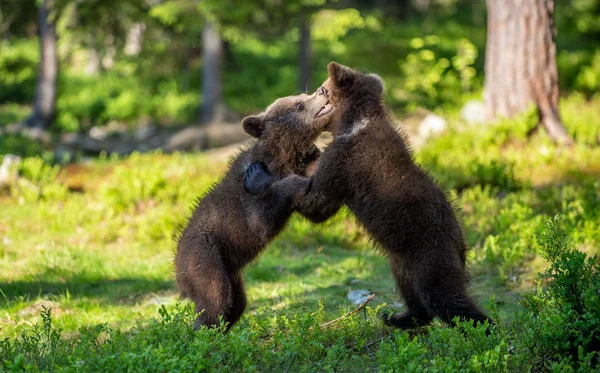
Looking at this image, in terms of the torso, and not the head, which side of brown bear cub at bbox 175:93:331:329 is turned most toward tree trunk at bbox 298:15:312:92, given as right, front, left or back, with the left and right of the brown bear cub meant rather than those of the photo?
left

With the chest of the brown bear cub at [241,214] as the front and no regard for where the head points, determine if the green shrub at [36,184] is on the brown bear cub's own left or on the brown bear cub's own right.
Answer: on the brown bear cub's own left

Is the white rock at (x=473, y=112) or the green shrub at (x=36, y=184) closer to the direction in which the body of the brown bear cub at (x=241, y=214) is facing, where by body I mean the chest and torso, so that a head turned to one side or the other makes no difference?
the white rock

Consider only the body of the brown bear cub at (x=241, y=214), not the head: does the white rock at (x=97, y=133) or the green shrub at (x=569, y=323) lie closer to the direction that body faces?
the green shrub

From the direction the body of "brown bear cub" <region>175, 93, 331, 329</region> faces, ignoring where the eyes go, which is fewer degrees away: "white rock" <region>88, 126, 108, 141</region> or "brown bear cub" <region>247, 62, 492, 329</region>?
the brown bear cub

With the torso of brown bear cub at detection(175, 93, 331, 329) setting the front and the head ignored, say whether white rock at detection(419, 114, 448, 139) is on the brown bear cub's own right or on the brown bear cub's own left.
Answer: on the brown bear cub's own left

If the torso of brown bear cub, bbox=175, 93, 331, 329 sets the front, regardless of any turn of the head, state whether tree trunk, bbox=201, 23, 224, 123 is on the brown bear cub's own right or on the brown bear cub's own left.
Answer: on the brown bear cub's own left

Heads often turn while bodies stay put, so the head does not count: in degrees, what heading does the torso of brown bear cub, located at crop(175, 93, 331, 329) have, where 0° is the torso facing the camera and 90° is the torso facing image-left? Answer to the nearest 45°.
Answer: approximately 270°

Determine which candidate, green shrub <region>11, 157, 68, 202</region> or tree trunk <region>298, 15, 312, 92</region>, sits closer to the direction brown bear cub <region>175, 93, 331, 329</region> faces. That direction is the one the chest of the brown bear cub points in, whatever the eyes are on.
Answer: the tree trunk

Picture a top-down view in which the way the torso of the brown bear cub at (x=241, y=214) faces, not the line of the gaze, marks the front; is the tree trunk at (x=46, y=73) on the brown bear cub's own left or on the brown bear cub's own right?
on the brown bear cub's own left

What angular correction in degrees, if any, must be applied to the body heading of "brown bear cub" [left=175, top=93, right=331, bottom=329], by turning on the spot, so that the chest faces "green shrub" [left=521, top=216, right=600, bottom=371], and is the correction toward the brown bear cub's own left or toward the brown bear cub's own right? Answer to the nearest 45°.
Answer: approximately 45° to the brown bear cub's own right
